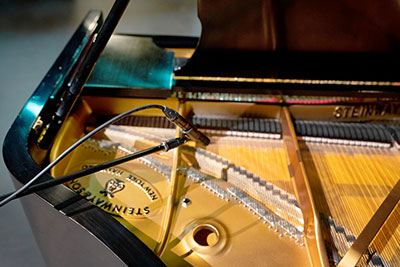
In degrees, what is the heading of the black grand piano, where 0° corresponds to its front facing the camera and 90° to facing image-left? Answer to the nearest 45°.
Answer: approximately 180°
